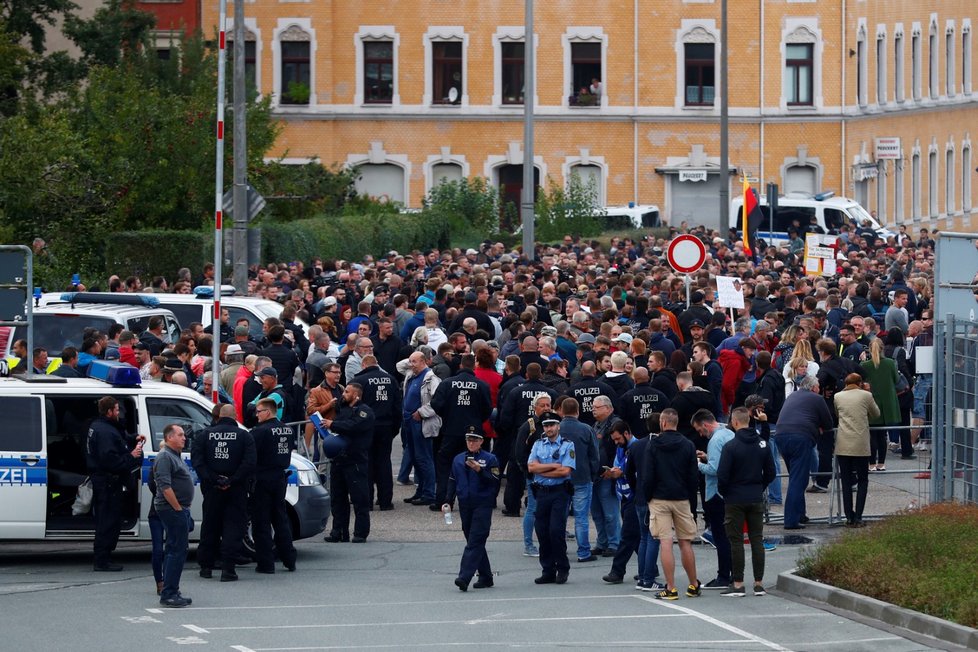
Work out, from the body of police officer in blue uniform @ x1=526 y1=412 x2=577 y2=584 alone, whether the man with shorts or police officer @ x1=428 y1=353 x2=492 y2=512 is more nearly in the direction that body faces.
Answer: the man with shorts

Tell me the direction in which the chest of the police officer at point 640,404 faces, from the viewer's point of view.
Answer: away from the camera

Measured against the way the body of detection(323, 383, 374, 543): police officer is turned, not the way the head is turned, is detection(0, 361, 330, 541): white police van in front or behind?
in front

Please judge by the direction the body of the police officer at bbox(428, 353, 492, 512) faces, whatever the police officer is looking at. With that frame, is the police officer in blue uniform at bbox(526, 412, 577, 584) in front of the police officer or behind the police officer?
behind

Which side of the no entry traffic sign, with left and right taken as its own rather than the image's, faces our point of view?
front

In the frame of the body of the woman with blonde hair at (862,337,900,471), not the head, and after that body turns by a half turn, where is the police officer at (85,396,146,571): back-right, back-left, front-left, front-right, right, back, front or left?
front-right

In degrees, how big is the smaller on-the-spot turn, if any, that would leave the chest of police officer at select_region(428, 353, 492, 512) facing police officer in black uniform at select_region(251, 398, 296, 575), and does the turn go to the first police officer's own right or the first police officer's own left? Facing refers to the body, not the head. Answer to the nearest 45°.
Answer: approximately 135° to the first police officer's own left

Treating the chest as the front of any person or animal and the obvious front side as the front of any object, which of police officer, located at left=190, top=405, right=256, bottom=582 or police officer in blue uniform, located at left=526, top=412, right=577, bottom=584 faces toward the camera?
the police officer in blue uniform

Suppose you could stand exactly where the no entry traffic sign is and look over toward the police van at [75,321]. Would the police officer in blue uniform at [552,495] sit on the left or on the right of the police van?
left

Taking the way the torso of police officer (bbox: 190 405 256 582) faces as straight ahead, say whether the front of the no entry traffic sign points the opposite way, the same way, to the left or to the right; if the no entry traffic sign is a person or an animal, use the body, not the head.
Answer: the opposite way

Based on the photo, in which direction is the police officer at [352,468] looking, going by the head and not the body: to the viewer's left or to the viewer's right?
to the viewer's left

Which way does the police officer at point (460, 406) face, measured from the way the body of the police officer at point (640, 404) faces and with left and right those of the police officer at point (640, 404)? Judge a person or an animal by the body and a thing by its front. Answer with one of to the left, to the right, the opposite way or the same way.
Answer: the same way

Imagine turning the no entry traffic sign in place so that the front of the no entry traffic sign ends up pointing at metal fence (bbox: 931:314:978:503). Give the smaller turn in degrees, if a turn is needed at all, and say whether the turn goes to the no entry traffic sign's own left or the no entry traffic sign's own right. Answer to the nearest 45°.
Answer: approximately 45° to the no entry traffic sign's own left

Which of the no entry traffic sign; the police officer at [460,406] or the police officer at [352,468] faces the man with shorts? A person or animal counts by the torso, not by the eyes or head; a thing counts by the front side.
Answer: the no entry traffic sign

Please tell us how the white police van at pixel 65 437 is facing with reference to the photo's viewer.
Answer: facing to the right of the viewer

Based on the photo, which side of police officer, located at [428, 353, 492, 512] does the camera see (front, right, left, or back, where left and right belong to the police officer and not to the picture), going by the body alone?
back

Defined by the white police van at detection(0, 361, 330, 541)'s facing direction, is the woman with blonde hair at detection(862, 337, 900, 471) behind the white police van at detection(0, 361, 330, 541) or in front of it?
in front
